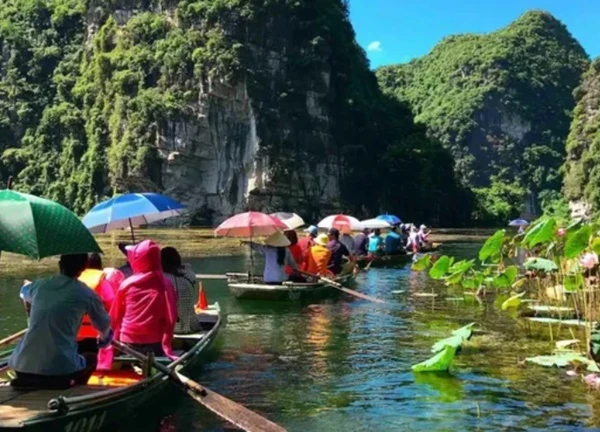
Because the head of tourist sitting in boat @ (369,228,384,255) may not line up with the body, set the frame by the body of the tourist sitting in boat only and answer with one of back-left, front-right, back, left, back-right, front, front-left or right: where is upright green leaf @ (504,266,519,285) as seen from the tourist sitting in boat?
back-right

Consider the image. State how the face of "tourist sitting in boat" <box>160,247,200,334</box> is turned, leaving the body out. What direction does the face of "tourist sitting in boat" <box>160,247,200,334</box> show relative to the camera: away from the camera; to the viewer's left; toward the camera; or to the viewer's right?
away from the camera

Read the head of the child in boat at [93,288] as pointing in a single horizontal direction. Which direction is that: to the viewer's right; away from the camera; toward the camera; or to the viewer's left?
away from the camera

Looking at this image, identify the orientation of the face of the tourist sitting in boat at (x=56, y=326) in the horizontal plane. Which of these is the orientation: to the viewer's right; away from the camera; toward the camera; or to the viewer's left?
away from the camera

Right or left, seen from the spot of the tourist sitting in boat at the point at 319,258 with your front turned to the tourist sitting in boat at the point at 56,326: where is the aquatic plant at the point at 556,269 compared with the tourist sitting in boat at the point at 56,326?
left

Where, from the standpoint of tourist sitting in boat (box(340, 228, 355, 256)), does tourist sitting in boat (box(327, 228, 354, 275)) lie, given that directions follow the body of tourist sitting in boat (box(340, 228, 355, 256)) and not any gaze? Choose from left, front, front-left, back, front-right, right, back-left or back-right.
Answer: back-right

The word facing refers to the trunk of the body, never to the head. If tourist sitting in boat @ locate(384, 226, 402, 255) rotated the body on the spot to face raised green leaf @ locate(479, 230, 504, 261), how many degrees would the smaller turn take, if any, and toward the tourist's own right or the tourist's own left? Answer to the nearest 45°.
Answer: approximately 135° to the tourist's own right

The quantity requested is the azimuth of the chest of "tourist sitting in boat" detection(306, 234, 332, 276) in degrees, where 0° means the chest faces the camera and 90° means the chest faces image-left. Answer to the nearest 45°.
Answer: approximately 225°

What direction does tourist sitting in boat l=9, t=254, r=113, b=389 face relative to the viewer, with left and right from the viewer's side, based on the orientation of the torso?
facing away from the viewer and to the right of the viewer

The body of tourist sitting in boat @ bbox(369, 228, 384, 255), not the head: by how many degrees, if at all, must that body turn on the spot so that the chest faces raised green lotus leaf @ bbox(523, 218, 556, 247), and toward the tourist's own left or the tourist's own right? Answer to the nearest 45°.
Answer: approximately 135° to the tourist's own right
